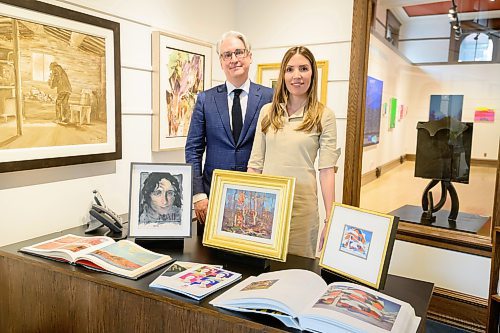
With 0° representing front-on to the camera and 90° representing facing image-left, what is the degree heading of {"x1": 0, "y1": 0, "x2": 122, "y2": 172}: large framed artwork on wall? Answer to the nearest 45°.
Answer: approximately 315°

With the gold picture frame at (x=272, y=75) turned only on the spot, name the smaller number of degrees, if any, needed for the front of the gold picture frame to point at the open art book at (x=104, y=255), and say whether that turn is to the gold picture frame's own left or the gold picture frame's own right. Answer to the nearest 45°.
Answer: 0° — it already faces it

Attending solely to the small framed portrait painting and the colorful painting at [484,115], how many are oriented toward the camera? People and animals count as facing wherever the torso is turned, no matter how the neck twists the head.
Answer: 2

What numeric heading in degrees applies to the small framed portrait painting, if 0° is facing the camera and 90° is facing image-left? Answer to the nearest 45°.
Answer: approximately 0°

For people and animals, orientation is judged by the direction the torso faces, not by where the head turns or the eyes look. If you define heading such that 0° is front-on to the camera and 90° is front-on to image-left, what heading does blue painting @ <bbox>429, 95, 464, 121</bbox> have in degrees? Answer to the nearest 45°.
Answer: approximately 0°

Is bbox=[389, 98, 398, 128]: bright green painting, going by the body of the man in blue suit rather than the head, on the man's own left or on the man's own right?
on the man's own left

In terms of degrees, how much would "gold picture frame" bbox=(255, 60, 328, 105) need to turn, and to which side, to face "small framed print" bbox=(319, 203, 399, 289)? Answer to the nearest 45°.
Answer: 0° — it already faces it

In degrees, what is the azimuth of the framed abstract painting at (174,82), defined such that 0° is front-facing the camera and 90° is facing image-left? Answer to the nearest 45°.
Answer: approximately 315°

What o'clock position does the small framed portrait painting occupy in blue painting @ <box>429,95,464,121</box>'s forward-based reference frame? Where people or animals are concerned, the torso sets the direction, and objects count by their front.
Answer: The small framed portrait painting is roughly at 1 o'clock from the blue painting.
